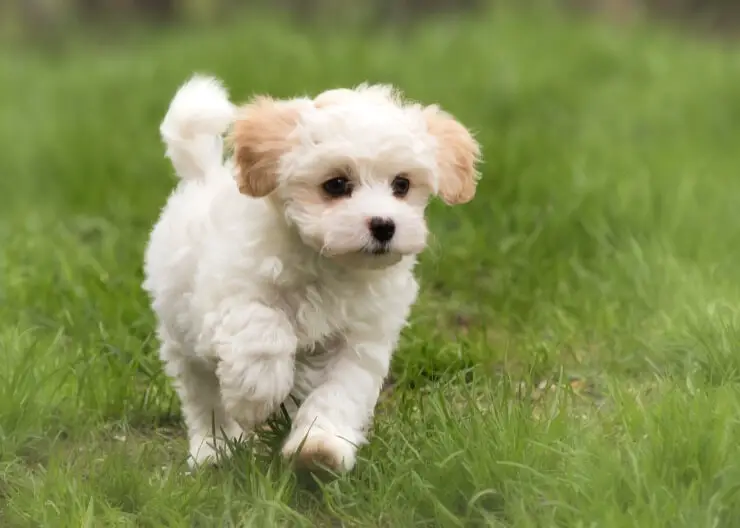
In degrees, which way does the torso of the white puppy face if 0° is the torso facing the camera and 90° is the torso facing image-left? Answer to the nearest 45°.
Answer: approximately 315°
